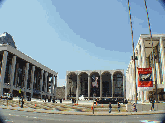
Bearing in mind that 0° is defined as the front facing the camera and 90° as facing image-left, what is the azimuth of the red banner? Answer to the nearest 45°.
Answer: approximately 0°
